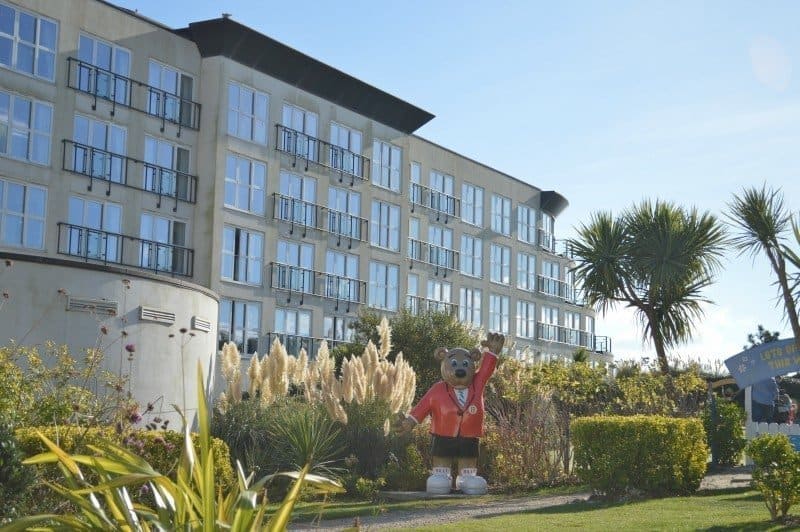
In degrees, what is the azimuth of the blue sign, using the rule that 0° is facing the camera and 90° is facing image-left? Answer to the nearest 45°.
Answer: approximately 0°

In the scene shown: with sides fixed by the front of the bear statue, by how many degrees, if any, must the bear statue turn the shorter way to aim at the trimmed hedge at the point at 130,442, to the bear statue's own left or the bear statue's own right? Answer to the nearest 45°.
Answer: approximately 45° to the bear statue's own right

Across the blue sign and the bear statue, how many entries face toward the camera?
2

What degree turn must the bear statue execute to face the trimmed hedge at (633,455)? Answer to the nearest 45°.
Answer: approximately 45° to its left

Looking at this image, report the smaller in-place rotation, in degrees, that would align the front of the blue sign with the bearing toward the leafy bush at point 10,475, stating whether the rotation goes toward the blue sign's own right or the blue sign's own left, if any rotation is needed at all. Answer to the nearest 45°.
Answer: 0° — it already faces it

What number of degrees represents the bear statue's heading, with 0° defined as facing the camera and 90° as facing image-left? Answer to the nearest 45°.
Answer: approximately 0°

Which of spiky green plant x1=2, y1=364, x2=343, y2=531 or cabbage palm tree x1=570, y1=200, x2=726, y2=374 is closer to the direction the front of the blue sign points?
the spiky green plant

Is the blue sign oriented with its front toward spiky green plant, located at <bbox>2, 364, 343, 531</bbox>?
yes
